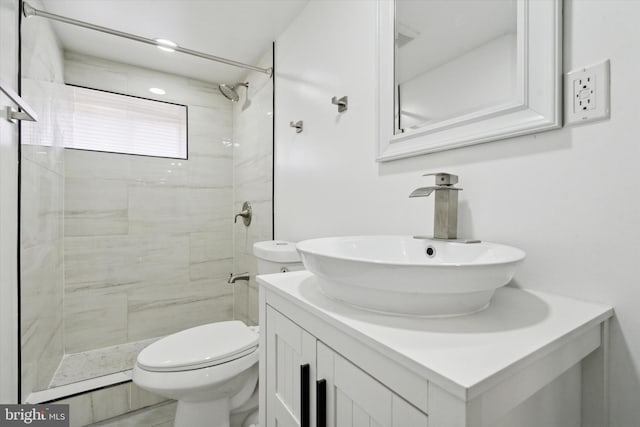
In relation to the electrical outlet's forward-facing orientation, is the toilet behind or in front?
in front

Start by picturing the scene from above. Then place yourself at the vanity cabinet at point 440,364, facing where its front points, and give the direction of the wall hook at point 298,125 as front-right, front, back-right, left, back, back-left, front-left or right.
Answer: right

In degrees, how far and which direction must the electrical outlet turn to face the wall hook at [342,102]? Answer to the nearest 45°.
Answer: approximately 45° to its right

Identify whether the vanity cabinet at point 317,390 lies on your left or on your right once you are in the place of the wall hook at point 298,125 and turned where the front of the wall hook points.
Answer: on your left

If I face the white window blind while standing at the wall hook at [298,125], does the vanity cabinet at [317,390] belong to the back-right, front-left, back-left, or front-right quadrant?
back-left

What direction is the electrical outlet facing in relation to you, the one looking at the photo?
facing the viewer and to the left of the viewer

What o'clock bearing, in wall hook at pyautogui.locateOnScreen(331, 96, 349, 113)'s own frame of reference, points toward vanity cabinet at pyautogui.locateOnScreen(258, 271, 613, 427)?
The vanity cabinet is roughly at 10 o'clock from the wall hook.

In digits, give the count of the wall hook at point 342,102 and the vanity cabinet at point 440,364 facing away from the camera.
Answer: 0

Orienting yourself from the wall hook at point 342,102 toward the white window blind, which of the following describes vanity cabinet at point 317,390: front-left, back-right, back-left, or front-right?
back-left
